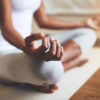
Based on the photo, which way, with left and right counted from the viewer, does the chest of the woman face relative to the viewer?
facing the viewer and to the right of the viewer
